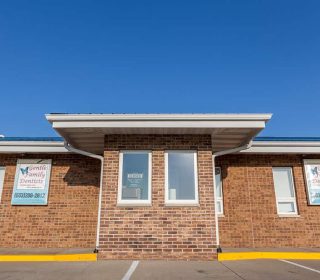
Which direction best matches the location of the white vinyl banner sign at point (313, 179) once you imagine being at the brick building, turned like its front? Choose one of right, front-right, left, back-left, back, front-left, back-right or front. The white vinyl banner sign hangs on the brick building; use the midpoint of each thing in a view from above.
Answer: left

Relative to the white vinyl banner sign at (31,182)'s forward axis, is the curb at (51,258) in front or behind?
in front

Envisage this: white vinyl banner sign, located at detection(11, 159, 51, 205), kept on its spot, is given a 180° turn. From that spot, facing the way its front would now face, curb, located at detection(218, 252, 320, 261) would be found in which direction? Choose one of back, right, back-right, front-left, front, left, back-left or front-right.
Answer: back-right

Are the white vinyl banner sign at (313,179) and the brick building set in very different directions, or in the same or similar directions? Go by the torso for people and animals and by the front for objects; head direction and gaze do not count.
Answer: same or similar directions

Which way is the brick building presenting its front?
toward the camera

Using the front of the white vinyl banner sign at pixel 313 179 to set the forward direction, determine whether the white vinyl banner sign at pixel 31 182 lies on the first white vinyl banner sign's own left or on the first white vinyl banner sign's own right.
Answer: on the first white vinyl banner sign's own right

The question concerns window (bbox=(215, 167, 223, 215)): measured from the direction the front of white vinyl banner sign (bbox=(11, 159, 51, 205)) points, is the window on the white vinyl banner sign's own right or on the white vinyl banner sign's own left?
on the white vinyl banner sign's own left

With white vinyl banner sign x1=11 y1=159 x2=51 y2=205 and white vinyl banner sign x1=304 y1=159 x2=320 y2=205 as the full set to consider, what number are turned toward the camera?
2

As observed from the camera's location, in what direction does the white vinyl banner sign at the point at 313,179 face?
facing the viewer

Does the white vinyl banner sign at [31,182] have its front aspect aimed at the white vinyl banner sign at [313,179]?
no

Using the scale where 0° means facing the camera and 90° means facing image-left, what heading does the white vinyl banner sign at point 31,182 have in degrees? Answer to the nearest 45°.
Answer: approximately 0°
